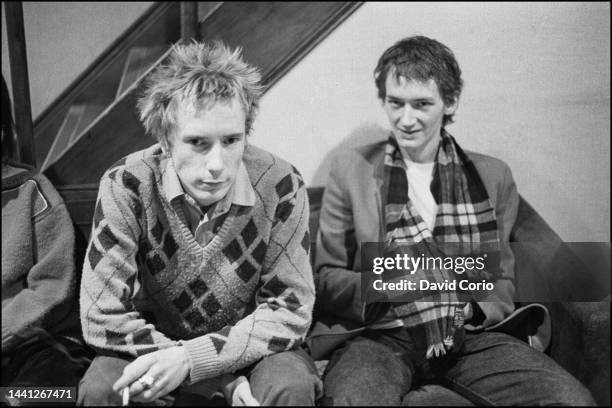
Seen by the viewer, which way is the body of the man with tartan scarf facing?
toward the camera

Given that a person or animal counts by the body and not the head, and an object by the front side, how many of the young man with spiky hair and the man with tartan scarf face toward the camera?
2

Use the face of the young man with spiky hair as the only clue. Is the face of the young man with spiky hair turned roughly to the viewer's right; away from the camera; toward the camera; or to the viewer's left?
toward the camera

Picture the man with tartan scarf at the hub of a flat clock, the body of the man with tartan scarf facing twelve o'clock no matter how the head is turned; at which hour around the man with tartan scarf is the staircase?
The staircase is roughly at 3 o'clock from the man with tartan scarf.

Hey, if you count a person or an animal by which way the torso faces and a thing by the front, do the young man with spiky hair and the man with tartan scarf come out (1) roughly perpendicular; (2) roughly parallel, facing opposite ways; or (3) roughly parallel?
roughly parallel

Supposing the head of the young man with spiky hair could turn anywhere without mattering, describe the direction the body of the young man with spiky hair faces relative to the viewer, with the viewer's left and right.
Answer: facing the viewer

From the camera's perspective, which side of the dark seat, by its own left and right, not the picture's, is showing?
front
